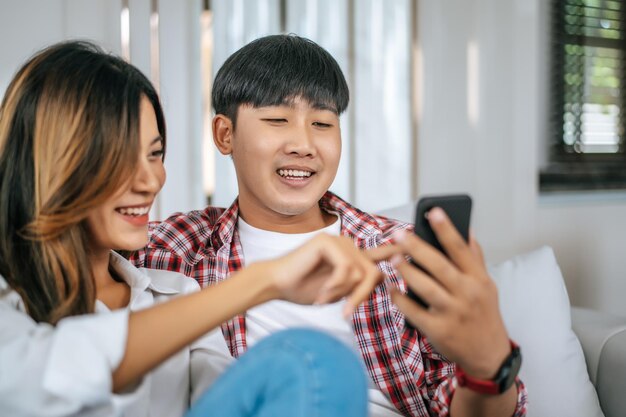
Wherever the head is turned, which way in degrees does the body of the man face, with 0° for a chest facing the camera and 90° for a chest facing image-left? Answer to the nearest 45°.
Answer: approximately 0°
